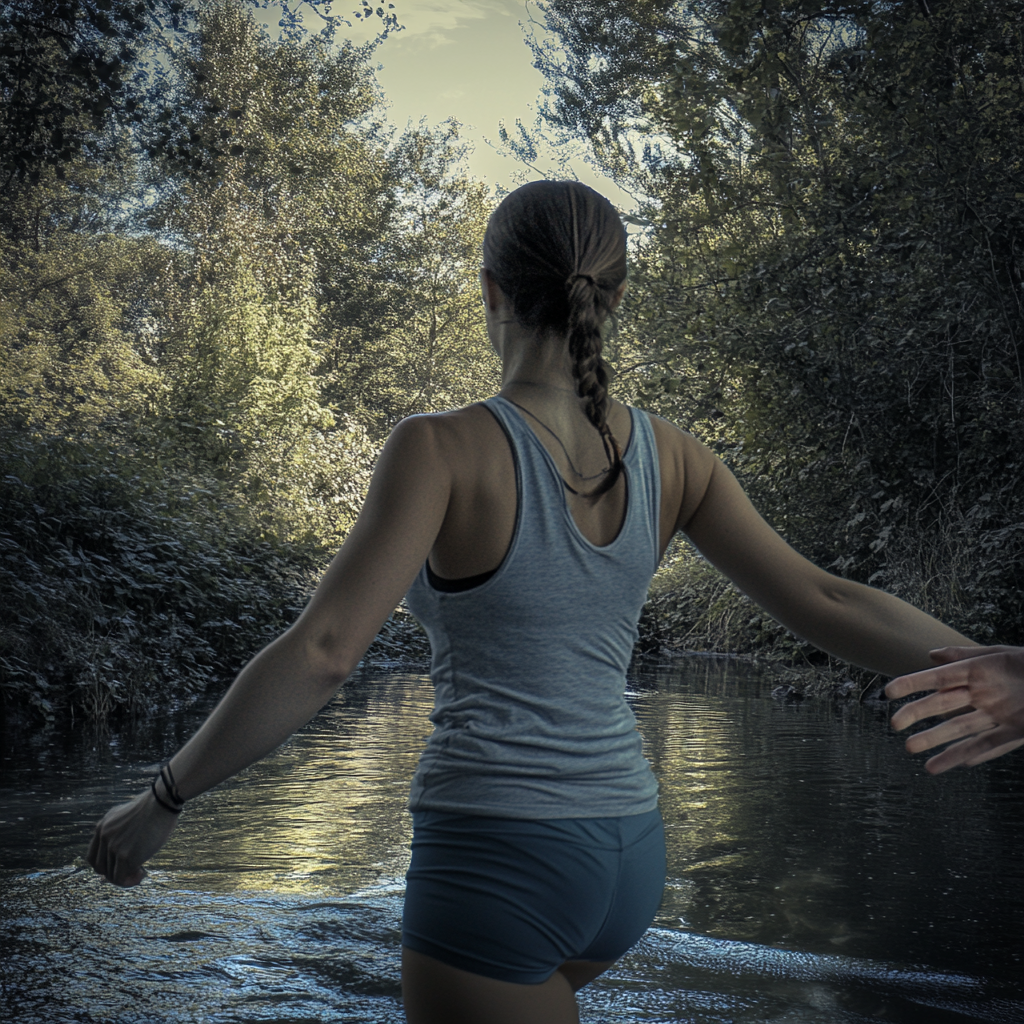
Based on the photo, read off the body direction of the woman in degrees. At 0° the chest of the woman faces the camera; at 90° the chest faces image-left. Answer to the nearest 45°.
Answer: approximately 135°

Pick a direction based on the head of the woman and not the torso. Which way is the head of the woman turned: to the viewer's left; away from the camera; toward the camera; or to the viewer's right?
away from the camera
